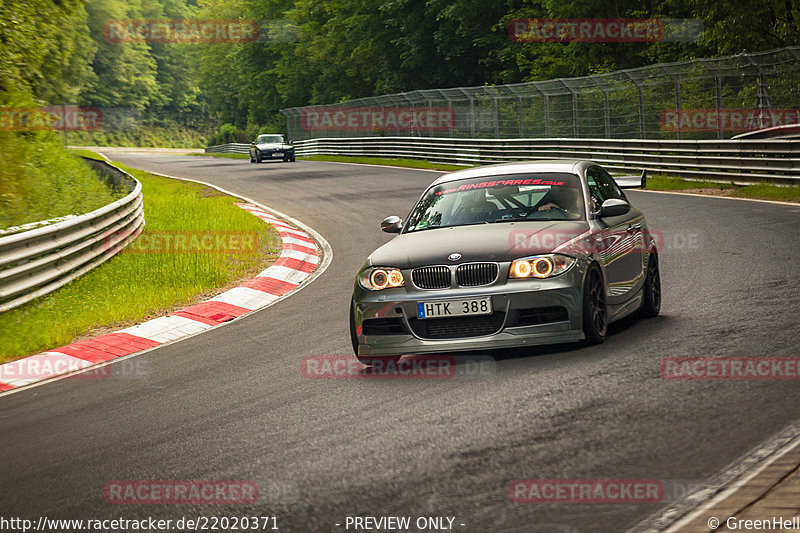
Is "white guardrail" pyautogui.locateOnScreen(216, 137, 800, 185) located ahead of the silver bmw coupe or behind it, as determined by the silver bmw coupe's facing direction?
behind

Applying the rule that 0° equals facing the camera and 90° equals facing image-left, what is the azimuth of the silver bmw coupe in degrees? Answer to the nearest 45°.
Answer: approximately 45°

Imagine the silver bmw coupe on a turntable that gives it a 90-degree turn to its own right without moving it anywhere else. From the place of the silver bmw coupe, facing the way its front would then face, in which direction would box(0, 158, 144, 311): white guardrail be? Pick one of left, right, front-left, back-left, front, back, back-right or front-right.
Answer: front

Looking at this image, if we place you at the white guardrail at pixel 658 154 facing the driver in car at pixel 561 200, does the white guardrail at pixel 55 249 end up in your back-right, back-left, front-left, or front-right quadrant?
front-right
